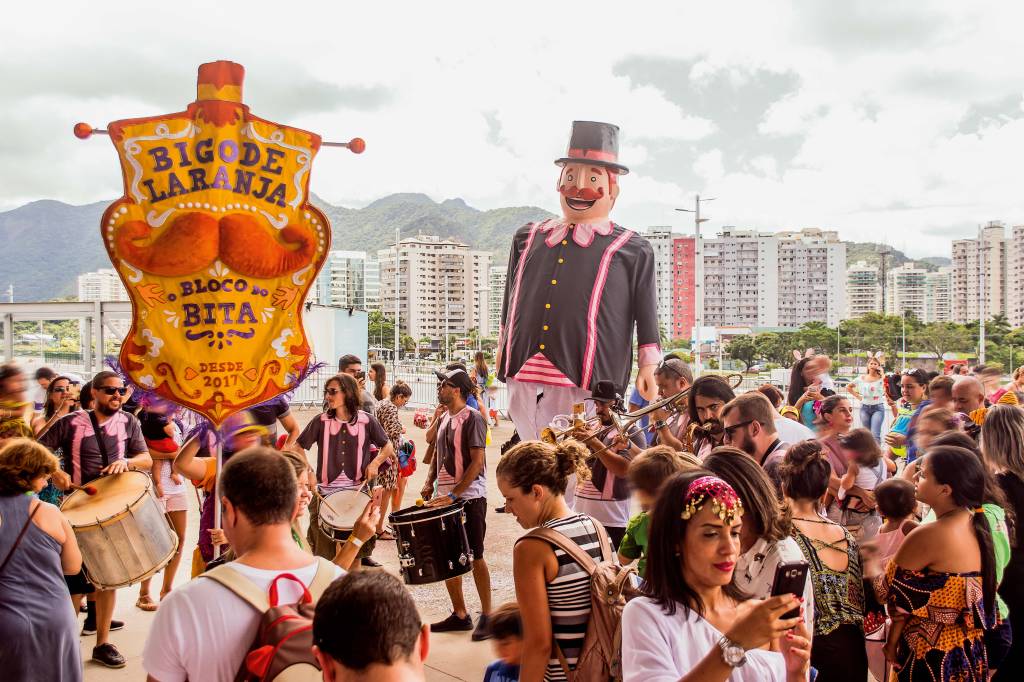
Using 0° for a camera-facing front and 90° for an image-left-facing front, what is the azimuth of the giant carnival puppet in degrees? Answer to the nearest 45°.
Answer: approximately 45°

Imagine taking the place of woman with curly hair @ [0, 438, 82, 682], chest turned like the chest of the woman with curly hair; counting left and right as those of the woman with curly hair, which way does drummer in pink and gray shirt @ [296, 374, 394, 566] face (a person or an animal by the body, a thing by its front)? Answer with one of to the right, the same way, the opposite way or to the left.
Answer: the opposite way

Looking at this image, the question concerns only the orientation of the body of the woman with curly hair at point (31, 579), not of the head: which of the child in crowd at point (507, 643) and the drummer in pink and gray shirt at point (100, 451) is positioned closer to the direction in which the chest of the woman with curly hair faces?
the drummer in pink and gray shirt

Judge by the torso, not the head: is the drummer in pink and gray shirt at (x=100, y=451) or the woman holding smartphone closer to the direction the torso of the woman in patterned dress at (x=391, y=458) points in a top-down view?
the woman holding smartphone

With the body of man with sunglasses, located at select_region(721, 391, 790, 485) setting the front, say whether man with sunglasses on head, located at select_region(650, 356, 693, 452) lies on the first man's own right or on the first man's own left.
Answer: on the first man's own right

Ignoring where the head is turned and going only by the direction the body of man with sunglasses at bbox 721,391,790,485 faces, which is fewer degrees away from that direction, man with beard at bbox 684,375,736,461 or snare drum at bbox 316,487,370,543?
the snare drum

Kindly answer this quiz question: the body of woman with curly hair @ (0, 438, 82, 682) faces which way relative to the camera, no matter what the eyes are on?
away from the camera

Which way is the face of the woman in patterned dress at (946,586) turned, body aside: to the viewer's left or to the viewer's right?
to the viewer's left

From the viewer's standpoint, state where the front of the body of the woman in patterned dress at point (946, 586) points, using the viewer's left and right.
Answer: facing away from the viewer and to the left of the viewer
